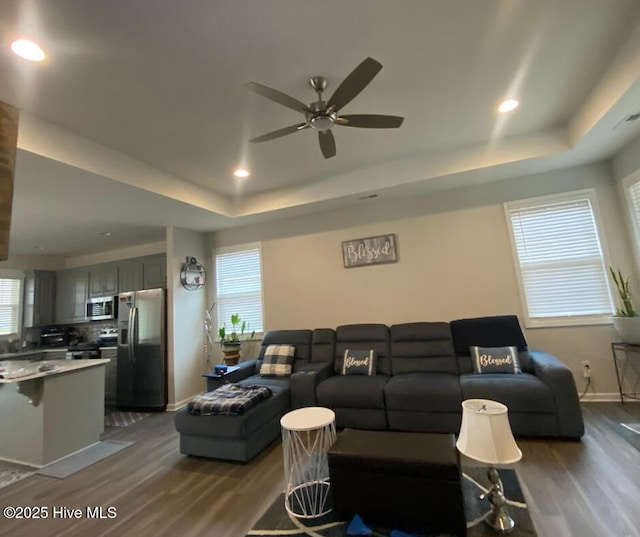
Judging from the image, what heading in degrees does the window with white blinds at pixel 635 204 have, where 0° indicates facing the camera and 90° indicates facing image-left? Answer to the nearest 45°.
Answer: approximately 45°

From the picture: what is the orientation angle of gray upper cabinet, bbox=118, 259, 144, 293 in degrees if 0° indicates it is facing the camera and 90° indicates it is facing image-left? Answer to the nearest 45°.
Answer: approximately 0°

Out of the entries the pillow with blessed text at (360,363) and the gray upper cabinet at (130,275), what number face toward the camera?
2

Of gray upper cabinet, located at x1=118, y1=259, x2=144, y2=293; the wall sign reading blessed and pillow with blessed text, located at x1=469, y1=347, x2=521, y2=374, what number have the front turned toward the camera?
3

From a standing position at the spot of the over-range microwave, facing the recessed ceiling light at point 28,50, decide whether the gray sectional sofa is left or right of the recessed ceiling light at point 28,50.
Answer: left

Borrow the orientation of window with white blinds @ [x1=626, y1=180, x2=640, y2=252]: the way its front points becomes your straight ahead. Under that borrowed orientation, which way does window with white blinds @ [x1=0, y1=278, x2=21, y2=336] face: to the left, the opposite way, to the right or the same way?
the opposite way

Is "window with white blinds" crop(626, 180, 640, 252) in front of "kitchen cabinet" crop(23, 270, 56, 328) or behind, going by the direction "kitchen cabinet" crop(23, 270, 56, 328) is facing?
in front

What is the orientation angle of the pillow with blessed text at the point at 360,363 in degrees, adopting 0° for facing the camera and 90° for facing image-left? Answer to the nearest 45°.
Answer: approximately 0°

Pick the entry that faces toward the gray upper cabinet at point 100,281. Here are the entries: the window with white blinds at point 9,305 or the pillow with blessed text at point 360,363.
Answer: the window with white blinds

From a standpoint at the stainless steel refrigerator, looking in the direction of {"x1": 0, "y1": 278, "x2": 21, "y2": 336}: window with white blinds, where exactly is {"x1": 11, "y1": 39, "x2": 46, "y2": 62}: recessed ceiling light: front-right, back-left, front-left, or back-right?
back-left

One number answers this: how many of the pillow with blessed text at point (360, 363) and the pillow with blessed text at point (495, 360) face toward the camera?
2
